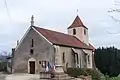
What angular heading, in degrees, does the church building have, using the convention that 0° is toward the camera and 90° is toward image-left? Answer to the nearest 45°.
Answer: approximately 45°
